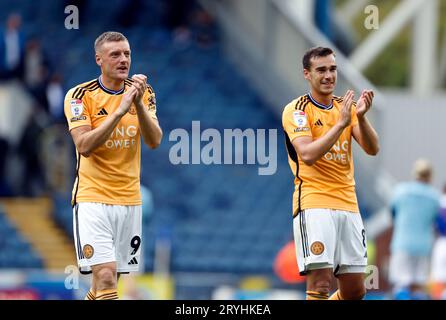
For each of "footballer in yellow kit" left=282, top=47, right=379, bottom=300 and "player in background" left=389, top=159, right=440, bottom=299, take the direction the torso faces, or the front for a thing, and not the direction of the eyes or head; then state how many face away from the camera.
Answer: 1

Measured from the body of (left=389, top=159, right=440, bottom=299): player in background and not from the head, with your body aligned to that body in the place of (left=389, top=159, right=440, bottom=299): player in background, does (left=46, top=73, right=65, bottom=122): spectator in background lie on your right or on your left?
on your left

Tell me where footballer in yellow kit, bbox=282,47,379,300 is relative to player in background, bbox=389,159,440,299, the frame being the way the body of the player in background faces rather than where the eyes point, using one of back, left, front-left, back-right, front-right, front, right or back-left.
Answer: back

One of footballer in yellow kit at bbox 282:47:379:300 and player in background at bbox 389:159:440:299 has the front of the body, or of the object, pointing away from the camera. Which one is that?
the player in background

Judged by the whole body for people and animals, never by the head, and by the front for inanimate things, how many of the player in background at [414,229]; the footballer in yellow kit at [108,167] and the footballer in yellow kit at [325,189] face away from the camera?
1

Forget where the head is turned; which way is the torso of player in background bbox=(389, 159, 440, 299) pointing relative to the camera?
away from the camera

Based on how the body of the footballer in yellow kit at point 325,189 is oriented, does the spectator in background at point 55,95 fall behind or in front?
behind

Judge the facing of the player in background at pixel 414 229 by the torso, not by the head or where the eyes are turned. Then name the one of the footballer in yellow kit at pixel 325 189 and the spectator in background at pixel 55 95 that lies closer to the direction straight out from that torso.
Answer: the spectator in background

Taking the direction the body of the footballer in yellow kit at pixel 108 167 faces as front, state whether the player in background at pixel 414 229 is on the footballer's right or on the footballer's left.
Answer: on the footballer's left

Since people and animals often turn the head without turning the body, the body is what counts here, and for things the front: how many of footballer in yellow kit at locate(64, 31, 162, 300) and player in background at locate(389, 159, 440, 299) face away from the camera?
1

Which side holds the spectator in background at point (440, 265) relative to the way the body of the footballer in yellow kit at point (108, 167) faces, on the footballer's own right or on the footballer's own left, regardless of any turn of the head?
on the footballer's own left

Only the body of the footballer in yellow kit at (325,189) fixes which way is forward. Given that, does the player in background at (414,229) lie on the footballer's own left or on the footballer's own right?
on the footballer's own left
